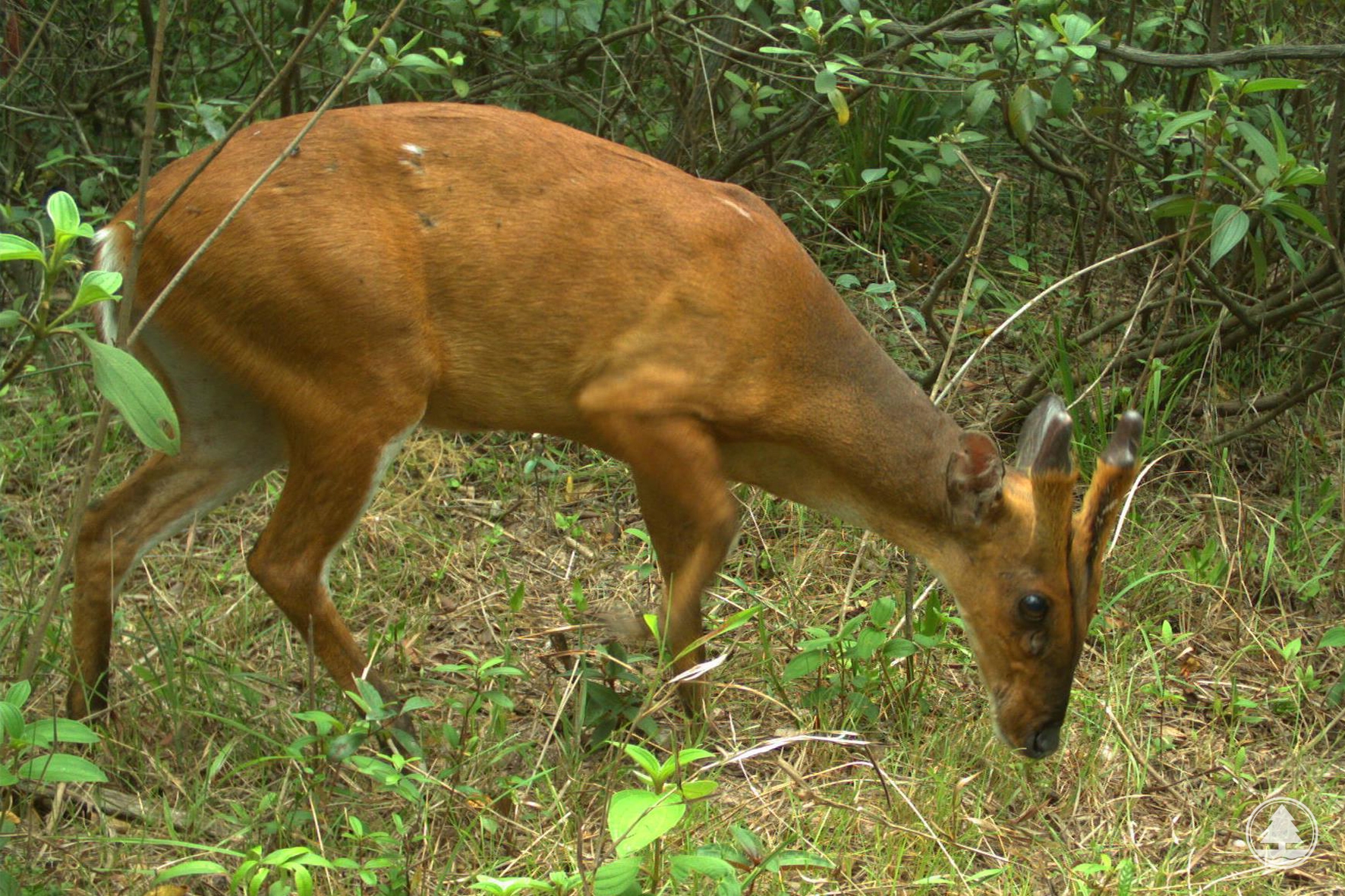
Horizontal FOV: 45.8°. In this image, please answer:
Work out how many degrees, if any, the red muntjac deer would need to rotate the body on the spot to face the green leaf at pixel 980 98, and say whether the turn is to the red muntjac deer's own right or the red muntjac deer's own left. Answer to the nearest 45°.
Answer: approximately 45° to the red muntjac deer's own left

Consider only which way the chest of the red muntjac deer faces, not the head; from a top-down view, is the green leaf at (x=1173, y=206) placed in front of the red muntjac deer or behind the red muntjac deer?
in front

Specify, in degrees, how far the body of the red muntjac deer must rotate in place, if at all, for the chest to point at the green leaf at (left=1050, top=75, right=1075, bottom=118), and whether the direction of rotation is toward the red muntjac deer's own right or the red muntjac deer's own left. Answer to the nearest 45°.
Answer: approximately 45° to the red muntjac deer's own left

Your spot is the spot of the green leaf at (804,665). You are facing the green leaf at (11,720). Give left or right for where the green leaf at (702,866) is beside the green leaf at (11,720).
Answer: left

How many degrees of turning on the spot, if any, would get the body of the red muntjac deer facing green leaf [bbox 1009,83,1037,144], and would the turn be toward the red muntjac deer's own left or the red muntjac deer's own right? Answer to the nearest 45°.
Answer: approximately 45° to the red muntjac deer's own left

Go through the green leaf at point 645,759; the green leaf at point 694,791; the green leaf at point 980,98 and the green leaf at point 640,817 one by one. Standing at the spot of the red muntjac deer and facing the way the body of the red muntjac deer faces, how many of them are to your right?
3

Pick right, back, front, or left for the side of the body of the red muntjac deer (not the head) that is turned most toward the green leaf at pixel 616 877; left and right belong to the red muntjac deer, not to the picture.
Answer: right

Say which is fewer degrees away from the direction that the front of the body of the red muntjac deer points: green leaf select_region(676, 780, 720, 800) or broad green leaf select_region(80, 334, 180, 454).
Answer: the green leaf

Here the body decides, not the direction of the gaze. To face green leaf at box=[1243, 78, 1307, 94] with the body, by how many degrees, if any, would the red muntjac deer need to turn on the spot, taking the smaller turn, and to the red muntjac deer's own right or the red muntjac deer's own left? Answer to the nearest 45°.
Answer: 0° — it already faces it

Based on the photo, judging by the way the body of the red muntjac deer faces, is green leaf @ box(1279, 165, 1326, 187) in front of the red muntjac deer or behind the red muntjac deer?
in front

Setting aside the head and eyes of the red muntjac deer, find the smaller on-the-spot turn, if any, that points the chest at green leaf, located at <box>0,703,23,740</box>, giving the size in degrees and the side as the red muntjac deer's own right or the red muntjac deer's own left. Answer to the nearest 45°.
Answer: approximately 135° to the red muntjac deer's own right

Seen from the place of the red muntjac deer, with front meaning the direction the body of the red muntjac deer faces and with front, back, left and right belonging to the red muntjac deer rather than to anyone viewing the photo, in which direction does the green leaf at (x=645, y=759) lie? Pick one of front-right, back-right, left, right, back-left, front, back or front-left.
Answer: right

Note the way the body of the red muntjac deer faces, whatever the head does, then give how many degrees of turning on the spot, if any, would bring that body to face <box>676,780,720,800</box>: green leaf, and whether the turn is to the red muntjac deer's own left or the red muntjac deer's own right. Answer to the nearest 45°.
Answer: approximately 90° to the red muntjac deer's own right

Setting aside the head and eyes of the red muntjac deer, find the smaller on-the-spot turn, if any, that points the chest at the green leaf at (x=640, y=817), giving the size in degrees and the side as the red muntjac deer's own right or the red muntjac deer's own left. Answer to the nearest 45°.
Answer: approximately 90° to the red muntjac deer's own right

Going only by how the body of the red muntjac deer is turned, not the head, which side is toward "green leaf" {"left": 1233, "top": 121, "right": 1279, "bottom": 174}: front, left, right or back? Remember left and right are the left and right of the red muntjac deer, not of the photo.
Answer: front

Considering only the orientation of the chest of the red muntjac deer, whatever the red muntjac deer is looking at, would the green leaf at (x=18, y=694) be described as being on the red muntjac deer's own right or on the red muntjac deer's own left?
on the red muntjac deer's own right

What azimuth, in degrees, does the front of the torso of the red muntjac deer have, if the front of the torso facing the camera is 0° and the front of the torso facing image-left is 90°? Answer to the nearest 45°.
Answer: approximately 270°

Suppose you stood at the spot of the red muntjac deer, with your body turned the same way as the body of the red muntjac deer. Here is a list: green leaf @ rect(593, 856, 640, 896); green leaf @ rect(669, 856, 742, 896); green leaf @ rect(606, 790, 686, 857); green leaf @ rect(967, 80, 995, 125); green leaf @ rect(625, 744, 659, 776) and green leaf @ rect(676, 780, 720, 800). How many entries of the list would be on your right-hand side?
5
